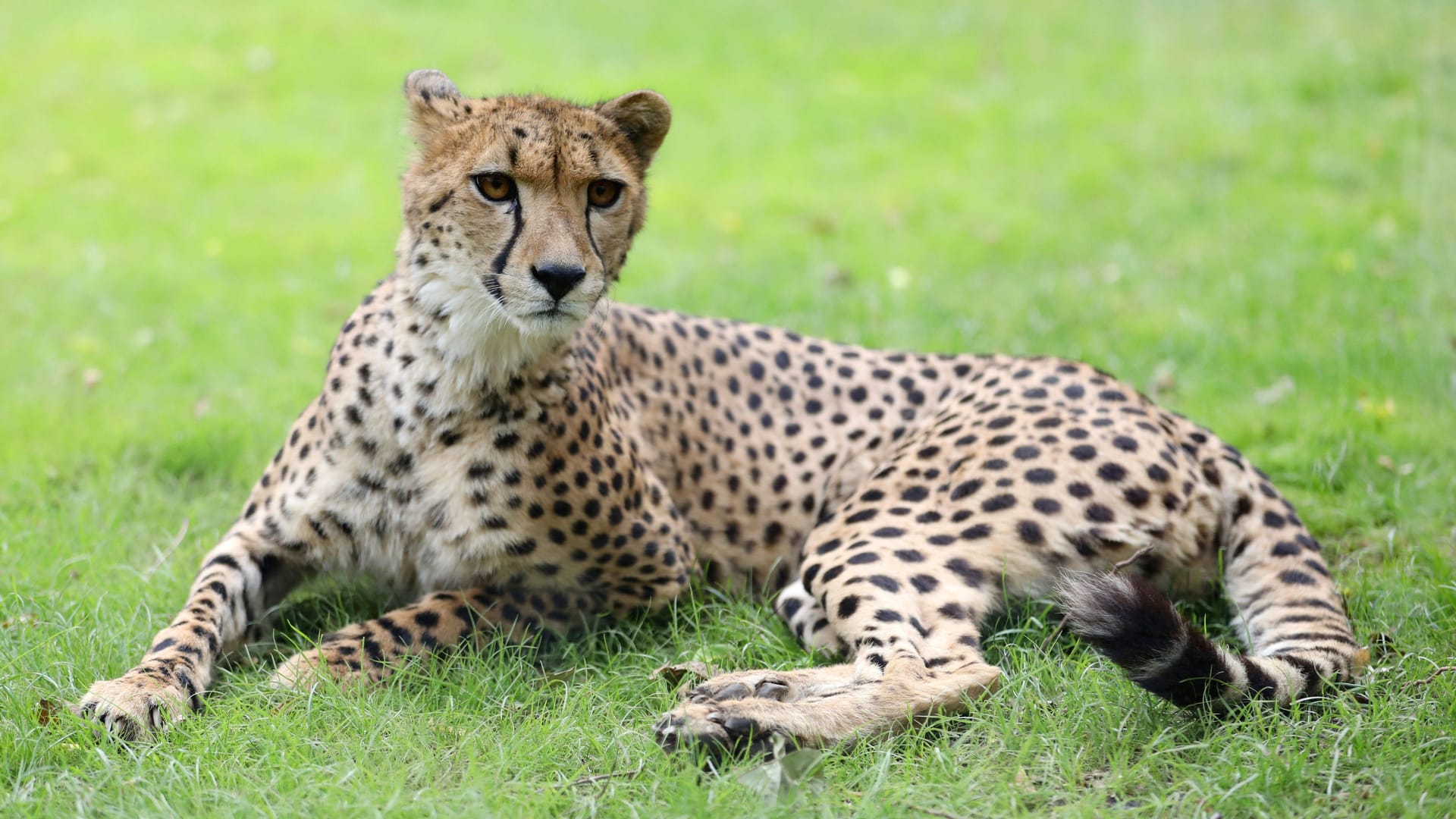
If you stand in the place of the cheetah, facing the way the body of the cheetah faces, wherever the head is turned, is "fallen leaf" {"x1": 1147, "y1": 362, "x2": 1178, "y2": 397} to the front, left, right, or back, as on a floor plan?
back

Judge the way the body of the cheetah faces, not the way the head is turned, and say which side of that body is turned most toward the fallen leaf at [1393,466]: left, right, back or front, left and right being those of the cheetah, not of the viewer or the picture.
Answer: back

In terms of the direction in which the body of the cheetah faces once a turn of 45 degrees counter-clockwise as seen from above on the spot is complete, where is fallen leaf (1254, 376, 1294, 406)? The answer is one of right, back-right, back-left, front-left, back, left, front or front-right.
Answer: back-left

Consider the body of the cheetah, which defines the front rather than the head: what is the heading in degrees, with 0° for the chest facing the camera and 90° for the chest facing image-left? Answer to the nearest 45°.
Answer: approximately 45°

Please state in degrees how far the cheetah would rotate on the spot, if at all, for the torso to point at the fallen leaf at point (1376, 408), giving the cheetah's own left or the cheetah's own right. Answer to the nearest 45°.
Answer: approximately 180°
